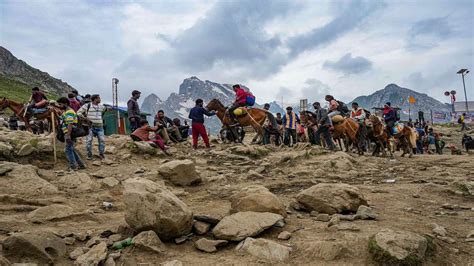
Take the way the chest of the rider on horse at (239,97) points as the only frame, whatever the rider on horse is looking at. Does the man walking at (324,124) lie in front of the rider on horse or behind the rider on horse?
behind

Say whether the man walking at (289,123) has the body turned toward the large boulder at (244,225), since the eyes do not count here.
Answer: yes

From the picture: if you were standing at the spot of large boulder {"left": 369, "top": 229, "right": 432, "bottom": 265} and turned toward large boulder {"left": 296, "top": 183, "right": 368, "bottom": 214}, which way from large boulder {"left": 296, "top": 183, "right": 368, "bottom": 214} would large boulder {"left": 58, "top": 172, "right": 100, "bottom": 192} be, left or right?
left

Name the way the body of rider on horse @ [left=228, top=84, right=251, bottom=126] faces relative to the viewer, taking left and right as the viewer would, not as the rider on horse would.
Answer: facing to the left of the viewer

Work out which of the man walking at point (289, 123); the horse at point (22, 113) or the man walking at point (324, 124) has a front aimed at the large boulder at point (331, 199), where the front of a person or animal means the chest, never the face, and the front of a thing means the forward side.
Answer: the man walking at point (289, 123)

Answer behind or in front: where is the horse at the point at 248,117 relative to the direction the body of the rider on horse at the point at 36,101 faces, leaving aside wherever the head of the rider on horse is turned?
behind

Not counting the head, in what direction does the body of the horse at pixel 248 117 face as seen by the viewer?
to the viewer's left
